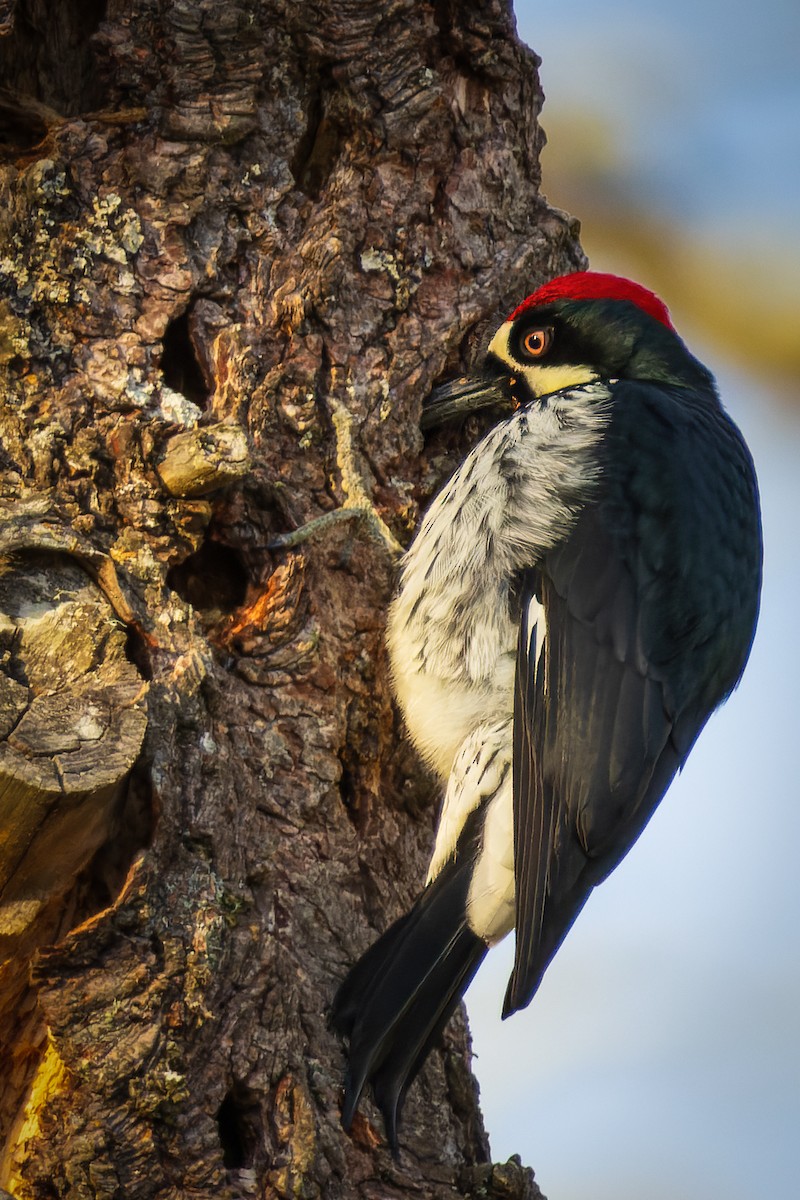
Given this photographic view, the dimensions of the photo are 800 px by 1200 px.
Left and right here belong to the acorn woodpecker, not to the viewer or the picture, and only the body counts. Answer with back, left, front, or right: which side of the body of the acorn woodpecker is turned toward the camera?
left
